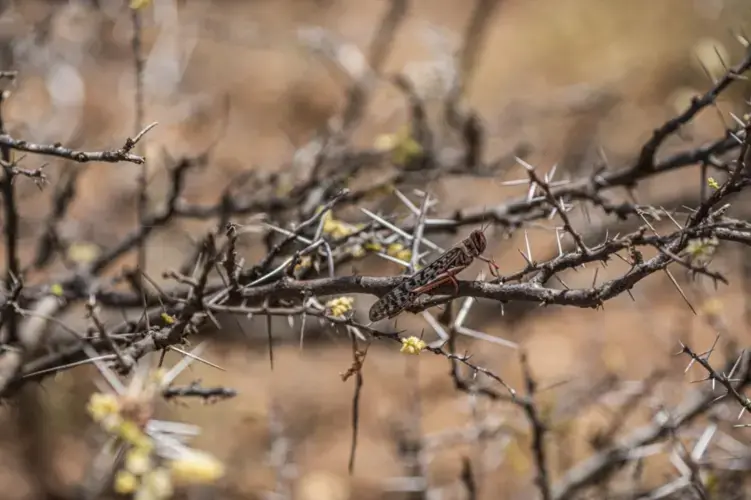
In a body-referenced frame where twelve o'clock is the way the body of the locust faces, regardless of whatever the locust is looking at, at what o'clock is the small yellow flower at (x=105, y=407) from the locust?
The small yellow flower is roughly at 5 o'clock from the locust.

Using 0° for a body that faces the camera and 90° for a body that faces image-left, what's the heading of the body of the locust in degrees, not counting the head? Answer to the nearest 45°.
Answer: approximately 270°
